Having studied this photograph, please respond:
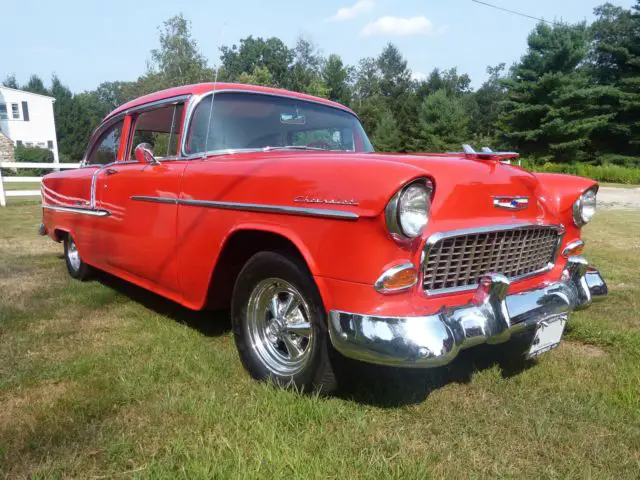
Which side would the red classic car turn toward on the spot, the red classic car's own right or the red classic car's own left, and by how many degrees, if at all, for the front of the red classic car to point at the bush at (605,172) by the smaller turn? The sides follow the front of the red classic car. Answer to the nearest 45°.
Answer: approximately 90° to the red classic car's own left

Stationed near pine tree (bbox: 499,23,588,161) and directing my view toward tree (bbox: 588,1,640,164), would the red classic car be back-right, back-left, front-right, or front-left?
back-right

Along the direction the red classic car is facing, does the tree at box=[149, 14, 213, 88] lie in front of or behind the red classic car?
behind

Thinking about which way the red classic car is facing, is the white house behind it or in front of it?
behind

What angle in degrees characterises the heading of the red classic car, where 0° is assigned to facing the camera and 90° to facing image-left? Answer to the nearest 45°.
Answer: approximately 315°

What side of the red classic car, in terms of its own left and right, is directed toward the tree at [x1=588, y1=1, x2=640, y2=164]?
left

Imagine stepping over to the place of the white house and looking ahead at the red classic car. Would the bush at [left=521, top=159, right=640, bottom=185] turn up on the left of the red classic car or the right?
left

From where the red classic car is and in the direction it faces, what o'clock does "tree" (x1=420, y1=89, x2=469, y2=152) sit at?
The tree is roughly at 8 o'clock from the red classic car.

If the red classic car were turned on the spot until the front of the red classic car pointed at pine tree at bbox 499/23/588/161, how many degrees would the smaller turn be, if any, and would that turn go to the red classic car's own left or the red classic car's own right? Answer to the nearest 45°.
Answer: approximately 90° to the red classic car's own left
